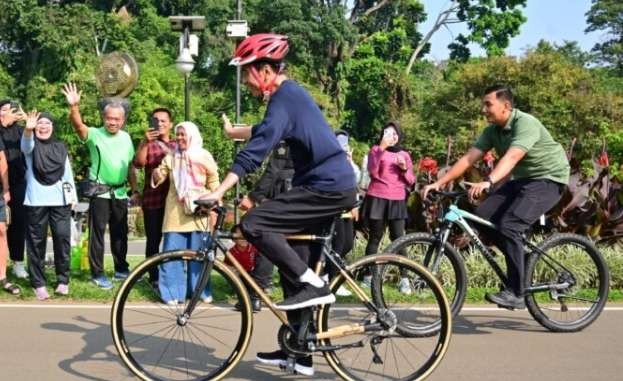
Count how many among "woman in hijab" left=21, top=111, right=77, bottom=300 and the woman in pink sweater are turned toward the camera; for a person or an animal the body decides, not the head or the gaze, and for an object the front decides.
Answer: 2

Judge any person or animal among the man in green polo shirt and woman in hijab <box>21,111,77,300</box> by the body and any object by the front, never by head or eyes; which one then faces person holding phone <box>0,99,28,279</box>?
the man in green polo shirt

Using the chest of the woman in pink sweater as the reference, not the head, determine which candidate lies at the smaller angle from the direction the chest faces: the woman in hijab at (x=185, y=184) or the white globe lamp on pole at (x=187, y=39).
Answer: the woman in hijab

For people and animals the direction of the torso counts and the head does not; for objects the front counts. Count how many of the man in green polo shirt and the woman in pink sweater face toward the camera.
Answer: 1

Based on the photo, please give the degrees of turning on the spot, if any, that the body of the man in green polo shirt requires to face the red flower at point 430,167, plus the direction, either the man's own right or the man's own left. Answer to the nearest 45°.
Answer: approximately 90° to the man's own right

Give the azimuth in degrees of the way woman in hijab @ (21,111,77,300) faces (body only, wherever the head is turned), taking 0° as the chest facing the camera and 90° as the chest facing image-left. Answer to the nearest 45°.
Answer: approximately 0°

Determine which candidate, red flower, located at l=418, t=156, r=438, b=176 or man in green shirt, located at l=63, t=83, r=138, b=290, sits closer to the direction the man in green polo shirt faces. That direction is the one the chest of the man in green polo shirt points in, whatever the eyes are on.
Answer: the man in green shirt

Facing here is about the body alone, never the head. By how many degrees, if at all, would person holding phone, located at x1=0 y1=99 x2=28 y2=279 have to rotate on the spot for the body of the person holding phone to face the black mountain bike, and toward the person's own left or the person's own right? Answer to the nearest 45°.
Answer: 0° — they already face it

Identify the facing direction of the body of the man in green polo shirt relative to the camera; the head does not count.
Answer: to the viewer's left

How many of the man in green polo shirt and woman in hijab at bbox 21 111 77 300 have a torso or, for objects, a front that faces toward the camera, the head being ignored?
1

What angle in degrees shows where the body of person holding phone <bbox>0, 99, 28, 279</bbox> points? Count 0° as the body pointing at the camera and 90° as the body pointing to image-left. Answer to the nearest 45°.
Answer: approximately 315°

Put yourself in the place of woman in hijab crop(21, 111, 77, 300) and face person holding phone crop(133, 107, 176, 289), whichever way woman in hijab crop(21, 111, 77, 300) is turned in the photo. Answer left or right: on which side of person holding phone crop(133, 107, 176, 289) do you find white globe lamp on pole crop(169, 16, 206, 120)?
left

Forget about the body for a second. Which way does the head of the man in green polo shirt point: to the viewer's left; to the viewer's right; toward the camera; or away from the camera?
to the viewer's left

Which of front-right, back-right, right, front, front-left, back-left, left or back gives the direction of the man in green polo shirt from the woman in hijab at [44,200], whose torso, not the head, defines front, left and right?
front-left

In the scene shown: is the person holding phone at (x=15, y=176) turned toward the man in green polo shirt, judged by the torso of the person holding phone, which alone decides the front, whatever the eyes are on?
yes
